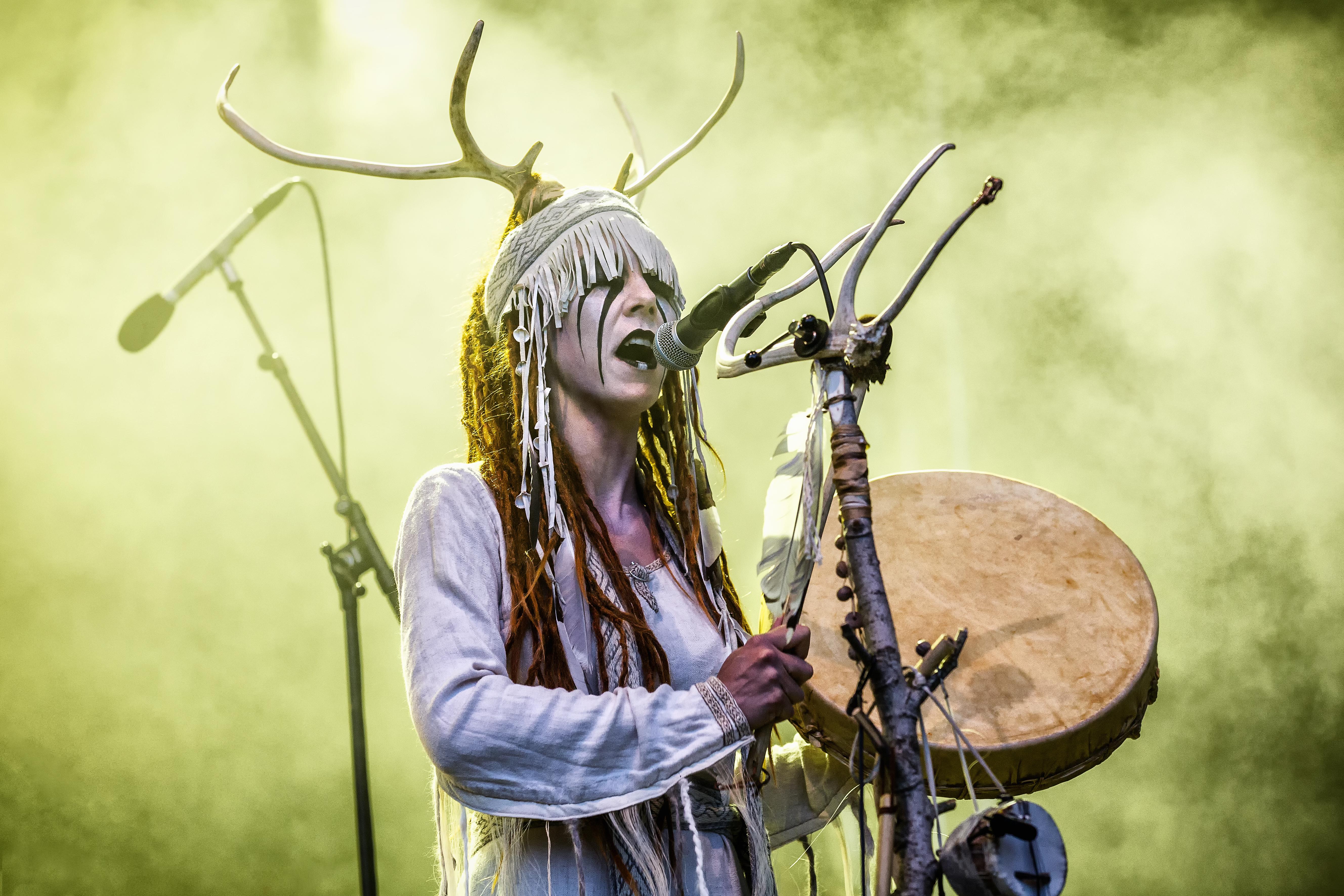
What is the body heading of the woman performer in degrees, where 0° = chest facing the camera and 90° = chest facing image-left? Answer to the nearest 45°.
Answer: approximately 315°

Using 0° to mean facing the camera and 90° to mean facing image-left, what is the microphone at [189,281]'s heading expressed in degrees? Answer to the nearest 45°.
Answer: approximately 90°

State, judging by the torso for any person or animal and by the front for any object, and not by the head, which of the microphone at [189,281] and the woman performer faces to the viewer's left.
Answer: the microphone

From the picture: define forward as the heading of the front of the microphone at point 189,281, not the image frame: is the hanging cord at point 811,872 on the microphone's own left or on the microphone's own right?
on the microphone's own left

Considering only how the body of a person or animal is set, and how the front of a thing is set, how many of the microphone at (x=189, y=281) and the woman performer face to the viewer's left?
1

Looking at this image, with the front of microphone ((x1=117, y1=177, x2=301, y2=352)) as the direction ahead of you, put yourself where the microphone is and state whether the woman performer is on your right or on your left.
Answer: on your left
